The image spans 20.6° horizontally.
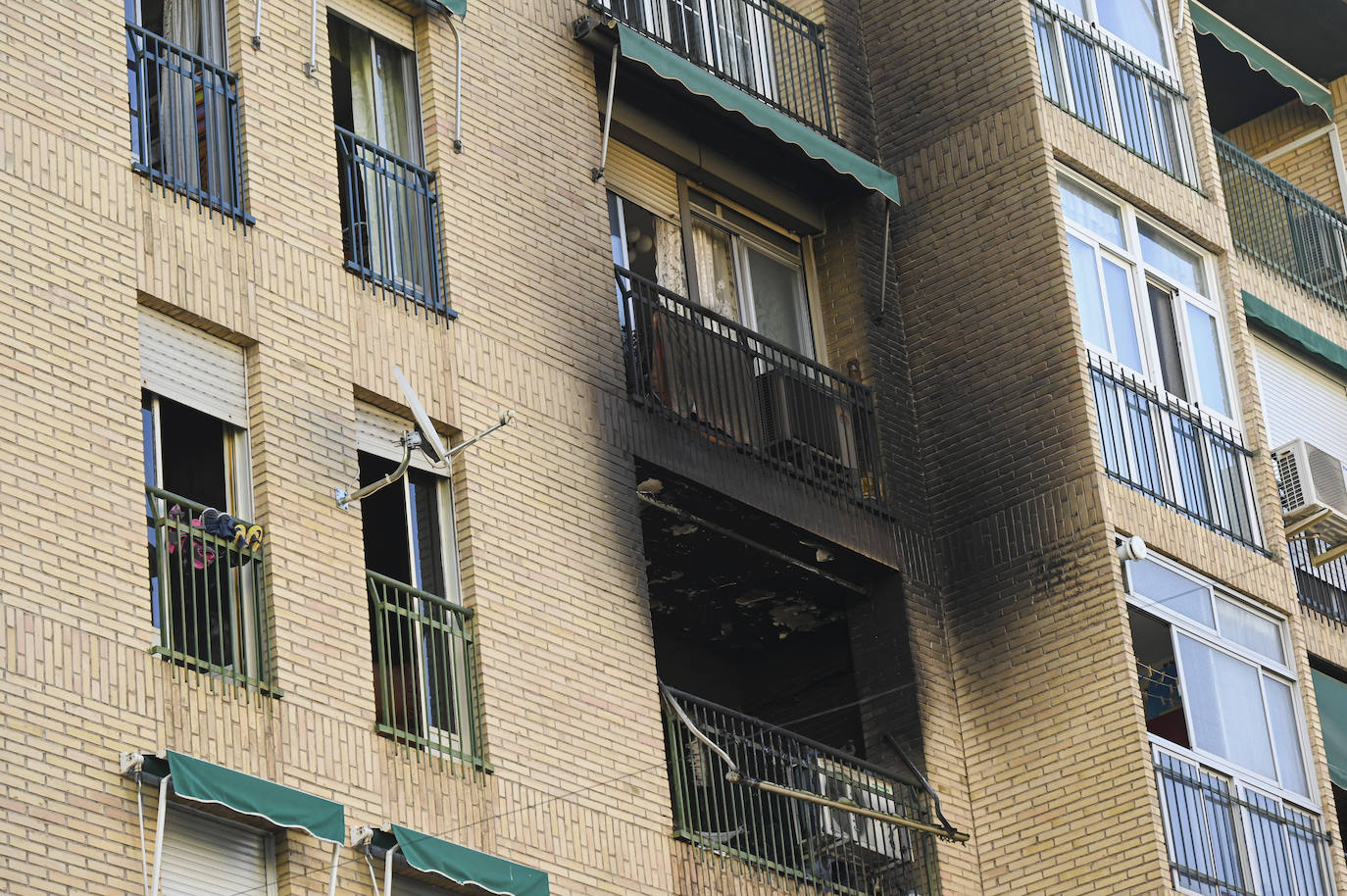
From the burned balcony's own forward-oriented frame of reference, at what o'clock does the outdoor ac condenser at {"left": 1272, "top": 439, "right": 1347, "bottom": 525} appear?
The outdoor ac condenser is roughly at 9 o'clock from the burned balcony.

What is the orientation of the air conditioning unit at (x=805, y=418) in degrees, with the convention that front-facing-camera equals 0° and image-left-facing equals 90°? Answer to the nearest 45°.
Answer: approximately 315°

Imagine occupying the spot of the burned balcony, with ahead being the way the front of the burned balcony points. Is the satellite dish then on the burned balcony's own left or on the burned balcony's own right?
on the burned balcony's own right

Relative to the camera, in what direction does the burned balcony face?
facing the viewer and to the right of the viewer

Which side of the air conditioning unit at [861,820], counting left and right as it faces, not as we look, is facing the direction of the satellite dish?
right

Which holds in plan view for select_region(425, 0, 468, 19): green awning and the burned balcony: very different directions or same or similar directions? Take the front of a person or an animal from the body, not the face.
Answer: same or similar directions

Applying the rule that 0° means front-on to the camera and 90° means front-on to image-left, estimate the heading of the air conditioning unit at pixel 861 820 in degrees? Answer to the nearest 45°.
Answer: approximately 315°
